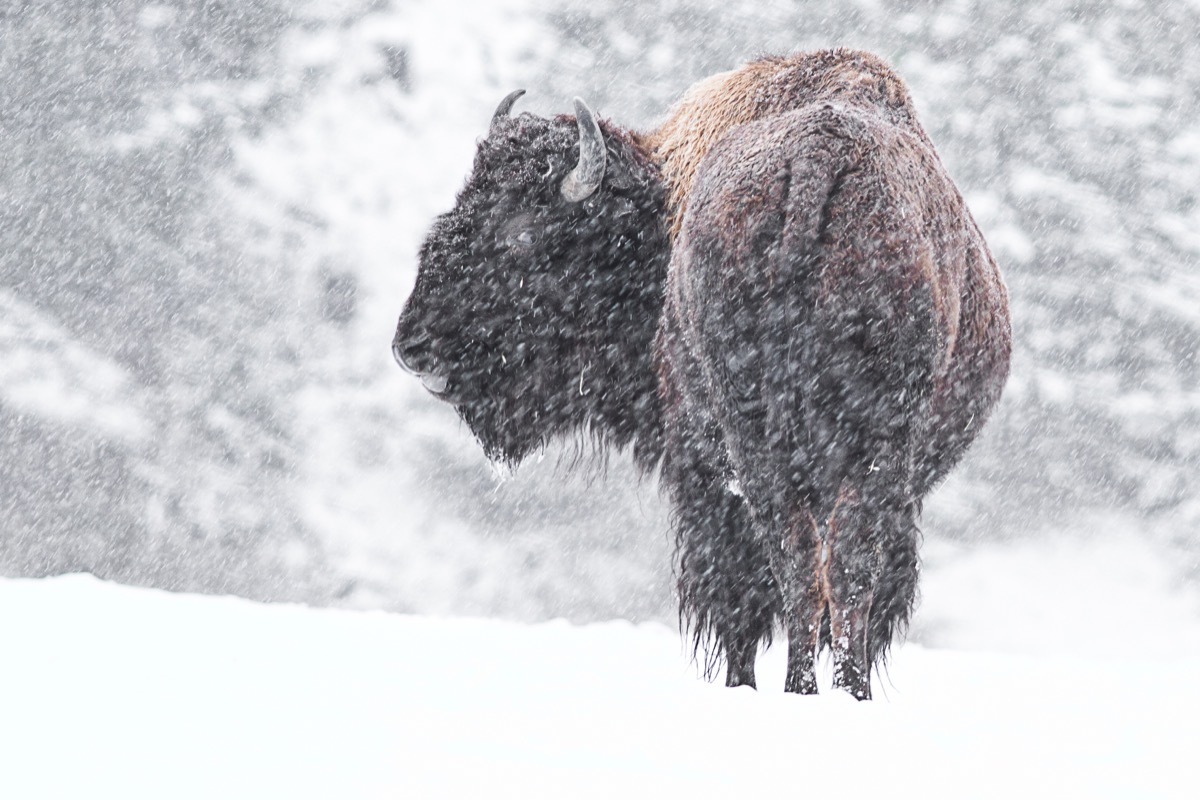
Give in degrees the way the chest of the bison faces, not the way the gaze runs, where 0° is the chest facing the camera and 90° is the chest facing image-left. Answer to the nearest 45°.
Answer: approximately 180°
